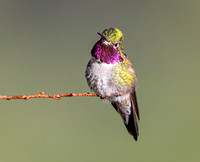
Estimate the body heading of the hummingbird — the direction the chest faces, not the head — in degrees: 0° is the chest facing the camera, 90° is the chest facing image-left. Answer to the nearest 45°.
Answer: approximately 45°
